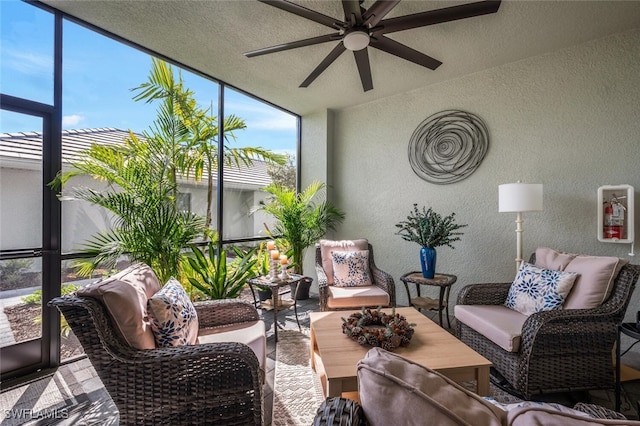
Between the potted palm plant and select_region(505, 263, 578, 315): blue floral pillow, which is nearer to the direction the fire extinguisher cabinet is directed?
the blue floral pillow

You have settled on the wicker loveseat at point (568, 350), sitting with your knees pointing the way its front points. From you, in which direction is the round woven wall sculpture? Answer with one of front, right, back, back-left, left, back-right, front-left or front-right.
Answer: right

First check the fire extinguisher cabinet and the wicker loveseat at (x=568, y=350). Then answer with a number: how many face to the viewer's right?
0

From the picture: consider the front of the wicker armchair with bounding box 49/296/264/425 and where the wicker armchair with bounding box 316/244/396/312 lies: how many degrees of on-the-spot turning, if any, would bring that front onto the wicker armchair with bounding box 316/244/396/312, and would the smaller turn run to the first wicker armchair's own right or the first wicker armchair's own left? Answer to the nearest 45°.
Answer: approximately 45° to the first wicker armchair's own left

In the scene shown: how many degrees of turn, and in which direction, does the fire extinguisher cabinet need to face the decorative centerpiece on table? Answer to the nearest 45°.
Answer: approximately 45° to its right

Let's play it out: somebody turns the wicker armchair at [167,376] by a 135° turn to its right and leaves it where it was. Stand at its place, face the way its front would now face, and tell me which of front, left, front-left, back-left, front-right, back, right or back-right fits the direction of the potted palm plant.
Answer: back

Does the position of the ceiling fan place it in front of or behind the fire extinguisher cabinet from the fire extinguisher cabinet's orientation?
in front

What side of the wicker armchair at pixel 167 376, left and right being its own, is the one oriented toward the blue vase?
front

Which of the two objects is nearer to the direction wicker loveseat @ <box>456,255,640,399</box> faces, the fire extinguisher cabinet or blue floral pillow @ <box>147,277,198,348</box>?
the blue floral pillow

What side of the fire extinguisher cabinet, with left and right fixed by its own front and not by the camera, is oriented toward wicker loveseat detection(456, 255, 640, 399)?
front

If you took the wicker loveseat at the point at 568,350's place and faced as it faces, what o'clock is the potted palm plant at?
The potted palm plant is roughly at 2 o'clock from the wicker loveseat.

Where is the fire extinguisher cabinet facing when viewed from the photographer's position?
facing the viewer

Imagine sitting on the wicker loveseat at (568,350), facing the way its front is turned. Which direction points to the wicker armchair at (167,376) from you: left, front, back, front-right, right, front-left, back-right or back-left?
front

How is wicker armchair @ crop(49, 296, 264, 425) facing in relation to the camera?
to the viewer's right

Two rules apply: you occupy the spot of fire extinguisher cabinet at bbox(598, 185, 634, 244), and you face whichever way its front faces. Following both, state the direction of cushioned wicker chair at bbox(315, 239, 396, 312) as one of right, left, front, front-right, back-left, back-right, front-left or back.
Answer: front-right
